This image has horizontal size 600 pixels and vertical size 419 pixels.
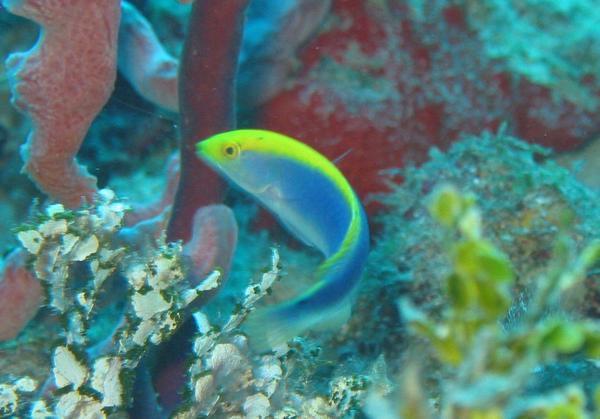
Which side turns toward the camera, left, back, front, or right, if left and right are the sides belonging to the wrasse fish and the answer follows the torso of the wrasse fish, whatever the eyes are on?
left

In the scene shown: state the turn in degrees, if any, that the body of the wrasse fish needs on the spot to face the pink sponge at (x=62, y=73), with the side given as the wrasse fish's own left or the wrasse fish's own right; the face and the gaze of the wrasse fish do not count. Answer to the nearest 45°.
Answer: approximately 45° to the wrasse fish's own right
